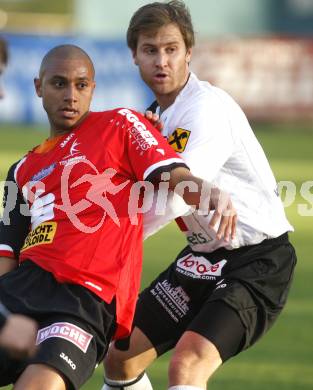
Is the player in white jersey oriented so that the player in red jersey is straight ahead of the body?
yes

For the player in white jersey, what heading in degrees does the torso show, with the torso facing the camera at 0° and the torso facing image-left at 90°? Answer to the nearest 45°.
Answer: approximately 45°
